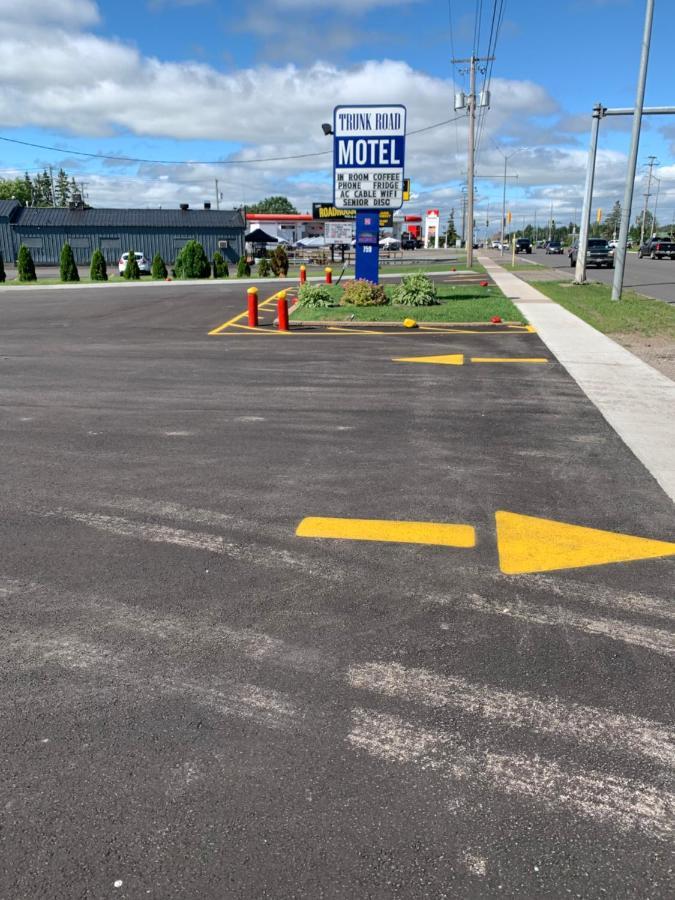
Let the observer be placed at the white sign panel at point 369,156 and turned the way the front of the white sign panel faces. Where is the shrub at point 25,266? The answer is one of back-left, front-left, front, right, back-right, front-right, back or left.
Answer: back-right

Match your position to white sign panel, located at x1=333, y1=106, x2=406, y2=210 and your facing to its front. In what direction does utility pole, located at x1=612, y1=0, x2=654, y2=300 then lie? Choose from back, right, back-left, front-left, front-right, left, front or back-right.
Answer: left

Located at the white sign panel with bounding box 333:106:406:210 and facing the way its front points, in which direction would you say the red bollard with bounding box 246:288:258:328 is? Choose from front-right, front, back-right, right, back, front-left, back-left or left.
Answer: front-right

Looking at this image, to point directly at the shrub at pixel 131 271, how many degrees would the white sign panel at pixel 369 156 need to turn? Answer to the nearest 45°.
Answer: approximately 135° to its right

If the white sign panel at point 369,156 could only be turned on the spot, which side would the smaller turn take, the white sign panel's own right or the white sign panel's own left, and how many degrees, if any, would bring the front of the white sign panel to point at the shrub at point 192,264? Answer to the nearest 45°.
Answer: approximately 135° to the white sign panel's own right

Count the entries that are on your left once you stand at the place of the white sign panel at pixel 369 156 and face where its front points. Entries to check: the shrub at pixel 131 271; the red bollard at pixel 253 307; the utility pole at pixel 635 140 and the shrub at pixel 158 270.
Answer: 1

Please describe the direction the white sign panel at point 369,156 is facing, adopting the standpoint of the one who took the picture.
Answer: facing the viewer

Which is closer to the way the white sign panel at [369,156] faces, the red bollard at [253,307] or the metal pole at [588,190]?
the red bollard

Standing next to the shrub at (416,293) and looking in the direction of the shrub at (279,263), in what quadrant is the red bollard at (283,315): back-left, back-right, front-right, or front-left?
back-left

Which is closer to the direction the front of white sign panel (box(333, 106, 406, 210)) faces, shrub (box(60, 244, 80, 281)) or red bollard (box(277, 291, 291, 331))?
the red bollard

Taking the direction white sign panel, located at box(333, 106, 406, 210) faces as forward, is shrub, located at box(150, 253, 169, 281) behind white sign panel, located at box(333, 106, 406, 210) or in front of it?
behind

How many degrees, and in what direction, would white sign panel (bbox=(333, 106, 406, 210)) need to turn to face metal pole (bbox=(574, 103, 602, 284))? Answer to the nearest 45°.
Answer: approximately 135° to its left

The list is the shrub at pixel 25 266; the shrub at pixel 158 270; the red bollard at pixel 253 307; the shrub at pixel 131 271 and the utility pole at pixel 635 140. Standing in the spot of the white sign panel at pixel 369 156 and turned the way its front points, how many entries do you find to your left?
1

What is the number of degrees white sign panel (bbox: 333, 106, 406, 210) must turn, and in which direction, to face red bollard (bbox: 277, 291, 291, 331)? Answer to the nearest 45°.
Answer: approximately 45° to its right

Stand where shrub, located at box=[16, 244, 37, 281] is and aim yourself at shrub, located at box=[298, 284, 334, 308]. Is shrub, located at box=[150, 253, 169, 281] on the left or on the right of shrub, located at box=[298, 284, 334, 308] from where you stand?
left

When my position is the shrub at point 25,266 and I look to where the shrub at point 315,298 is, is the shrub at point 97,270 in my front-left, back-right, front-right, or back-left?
front-left
